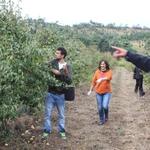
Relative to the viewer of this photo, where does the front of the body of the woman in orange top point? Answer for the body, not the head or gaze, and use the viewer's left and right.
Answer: facing the viewer

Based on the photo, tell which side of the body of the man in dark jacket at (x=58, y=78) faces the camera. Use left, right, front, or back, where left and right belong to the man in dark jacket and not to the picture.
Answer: front
